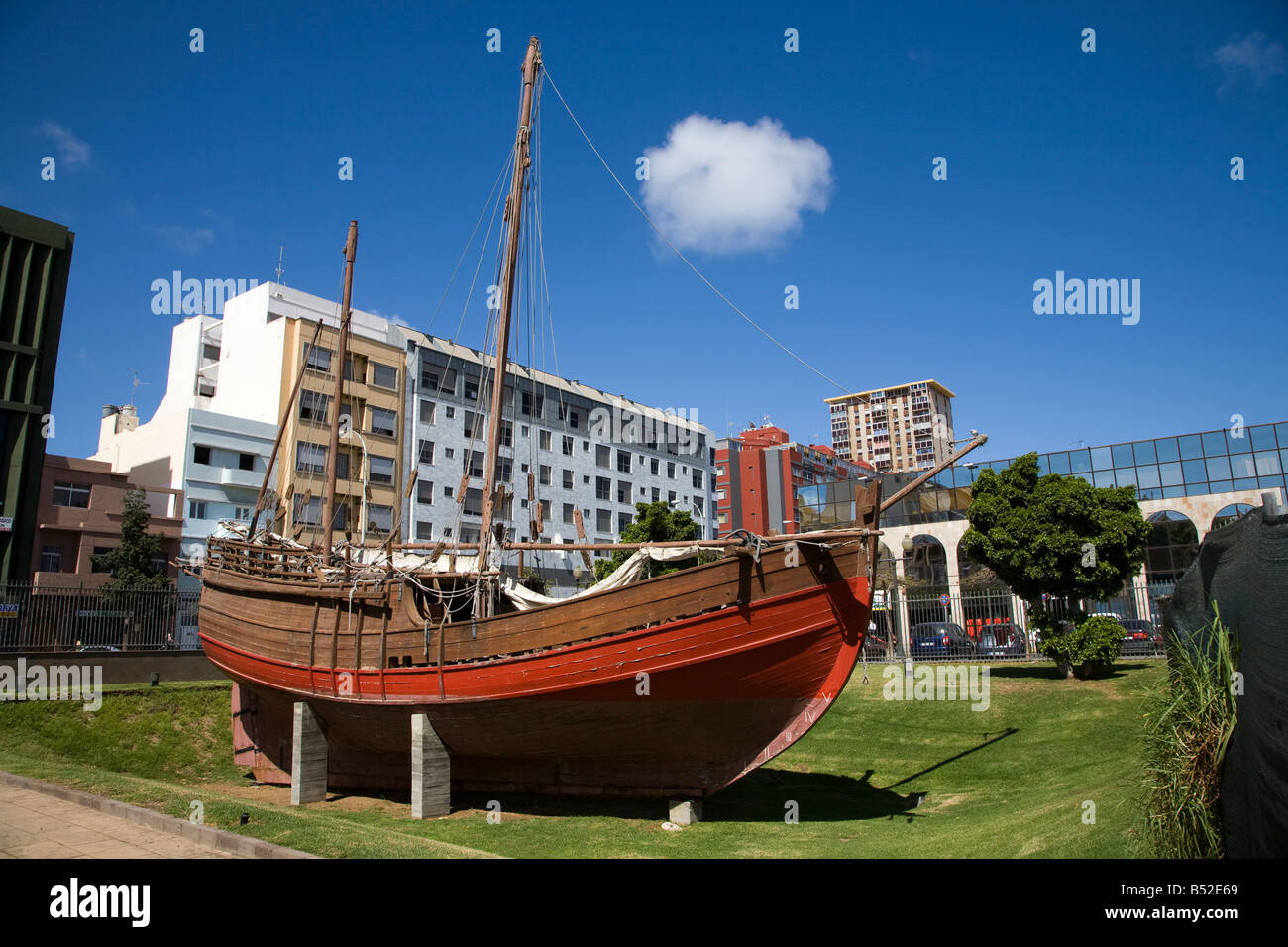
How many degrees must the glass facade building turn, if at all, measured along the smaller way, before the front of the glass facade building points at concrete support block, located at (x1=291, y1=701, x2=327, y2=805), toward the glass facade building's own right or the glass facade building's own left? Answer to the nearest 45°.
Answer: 0° — it already faces it

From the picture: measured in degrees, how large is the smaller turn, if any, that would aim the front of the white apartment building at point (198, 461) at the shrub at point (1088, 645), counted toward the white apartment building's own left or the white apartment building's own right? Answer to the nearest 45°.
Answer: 0° — it already faces it

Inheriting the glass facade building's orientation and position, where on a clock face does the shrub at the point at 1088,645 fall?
The shrub is roughly at 11 o'clock from the glass facade building.

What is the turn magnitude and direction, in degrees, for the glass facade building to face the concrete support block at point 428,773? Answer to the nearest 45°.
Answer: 0° — it already faces it

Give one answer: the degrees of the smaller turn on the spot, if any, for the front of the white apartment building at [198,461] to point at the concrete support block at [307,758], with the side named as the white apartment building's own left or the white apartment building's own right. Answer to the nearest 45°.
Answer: approximately 45° to the white apartment building's own right

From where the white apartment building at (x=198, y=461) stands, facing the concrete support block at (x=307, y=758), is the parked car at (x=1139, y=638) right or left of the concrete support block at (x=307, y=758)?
left
